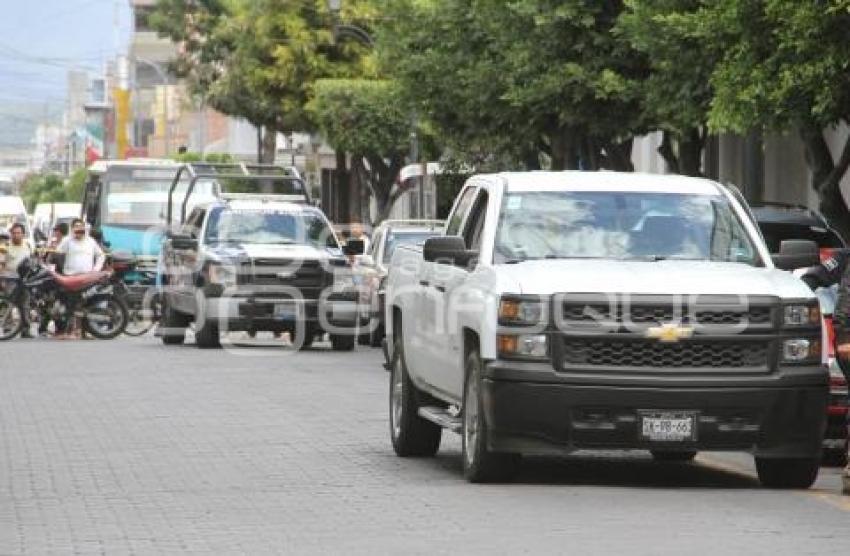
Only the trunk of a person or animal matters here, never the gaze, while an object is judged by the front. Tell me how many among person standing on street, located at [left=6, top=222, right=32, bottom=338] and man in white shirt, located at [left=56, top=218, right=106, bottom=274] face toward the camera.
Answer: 2

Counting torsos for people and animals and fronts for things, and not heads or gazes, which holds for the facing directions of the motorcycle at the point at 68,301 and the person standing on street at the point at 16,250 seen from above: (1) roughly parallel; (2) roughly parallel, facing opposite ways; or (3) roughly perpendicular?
roughly perpendicular

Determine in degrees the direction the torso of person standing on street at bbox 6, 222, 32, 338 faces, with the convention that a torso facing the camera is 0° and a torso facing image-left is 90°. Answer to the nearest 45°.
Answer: approximately 0°
